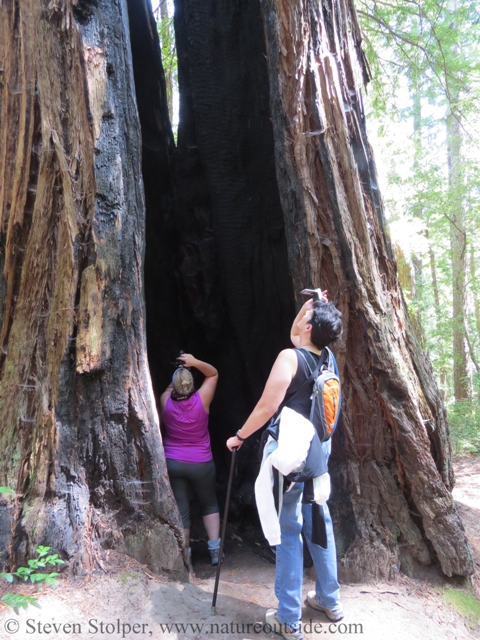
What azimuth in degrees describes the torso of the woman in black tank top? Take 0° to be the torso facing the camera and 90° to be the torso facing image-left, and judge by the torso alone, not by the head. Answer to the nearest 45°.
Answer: approximately 135°

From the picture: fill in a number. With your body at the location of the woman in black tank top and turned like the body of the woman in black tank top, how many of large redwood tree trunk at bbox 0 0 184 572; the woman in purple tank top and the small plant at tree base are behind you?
0

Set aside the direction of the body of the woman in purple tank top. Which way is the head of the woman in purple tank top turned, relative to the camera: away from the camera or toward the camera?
away from the camera

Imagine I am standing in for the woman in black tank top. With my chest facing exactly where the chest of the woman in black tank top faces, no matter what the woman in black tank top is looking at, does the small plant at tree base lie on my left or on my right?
on my left

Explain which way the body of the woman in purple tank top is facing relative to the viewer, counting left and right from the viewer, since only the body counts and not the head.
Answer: facing away from the viewer

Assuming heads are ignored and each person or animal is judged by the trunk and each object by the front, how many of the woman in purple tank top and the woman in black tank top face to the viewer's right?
0

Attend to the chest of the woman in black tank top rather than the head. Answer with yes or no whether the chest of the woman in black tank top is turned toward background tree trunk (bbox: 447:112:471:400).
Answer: no

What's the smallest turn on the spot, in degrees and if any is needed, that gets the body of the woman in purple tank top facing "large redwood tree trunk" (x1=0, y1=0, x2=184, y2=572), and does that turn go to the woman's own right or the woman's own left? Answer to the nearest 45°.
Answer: approximately 135° to the woman's own left

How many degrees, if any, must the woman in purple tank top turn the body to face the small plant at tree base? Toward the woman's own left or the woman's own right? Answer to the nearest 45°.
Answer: approximately 135° to the woman's own left

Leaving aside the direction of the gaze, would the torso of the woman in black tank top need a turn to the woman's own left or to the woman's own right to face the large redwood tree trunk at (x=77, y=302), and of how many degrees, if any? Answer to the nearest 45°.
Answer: approximately 45° to the woman's own left
